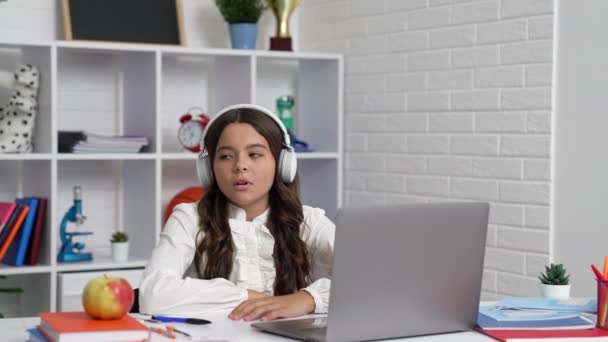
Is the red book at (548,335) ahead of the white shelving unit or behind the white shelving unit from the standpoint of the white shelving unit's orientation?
ahead

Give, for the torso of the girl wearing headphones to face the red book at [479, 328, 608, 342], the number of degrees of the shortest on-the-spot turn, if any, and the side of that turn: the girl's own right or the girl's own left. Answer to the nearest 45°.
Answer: approximately 45° to the girl's own left

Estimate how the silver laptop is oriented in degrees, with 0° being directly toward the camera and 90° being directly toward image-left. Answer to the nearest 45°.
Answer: approximately 135°

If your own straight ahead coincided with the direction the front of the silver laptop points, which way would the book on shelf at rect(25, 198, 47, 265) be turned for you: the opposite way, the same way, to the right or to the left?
the opposite way

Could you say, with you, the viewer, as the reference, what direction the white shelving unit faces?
facing the viewer

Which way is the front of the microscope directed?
to the viewer's right

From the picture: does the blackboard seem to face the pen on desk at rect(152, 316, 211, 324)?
yes

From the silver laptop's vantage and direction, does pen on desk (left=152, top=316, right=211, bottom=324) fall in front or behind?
in front

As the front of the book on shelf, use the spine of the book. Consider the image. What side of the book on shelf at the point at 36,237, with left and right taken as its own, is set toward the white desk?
front

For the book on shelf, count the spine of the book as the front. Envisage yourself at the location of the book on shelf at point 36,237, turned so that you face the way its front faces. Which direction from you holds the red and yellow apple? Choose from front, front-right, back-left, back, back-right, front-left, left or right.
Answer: front

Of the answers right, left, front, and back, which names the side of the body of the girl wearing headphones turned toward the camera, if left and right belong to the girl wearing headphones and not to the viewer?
front

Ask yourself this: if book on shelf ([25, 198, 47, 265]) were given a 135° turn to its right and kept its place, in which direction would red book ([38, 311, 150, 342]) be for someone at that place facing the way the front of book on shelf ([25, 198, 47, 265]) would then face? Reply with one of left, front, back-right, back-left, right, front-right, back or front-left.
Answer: back-left

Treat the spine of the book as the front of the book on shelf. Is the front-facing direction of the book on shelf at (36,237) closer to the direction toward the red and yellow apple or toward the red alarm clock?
the red and yellow apple
